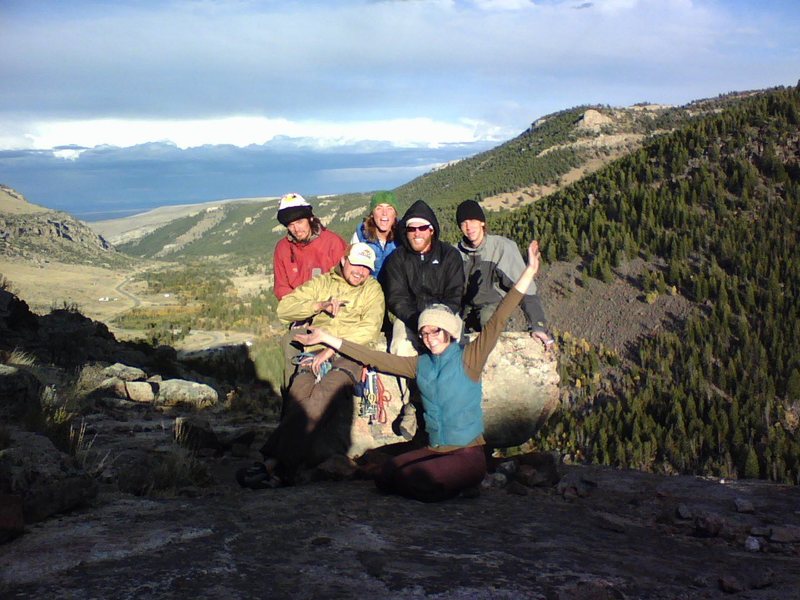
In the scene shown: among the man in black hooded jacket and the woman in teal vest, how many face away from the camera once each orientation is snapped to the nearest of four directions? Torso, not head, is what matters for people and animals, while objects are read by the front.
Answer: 0

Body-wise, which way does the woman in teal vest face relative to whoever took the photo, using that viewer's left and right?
facing the viewer and to the left of the viewer

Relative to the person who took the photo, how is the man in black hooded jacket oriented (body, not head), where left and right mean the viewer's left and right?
facing the viewer

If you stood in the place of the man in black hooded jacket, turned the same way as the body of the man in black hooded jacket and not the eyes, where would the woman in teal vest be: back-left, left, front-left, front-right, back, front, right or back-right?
front

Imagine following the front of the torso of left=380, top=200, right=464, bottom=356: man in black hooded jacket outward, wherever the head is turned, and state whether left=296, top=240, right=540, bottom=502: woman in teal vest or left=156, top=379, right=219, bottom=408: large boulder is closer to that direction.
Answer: the woman in teal vest

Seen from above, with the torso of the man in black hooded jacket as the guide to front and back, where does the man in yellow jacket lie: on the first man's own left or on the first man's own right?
on the first man's own right
